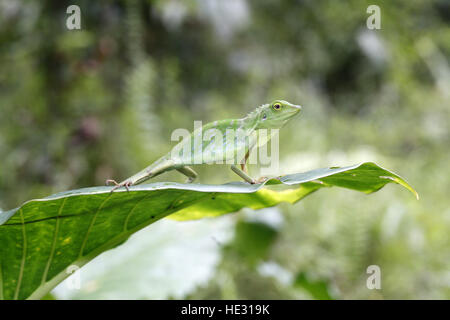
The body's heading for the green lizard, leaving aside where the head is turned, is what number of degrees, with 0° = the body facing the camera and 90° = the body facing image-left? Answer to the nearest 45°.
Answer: approximately 270°
